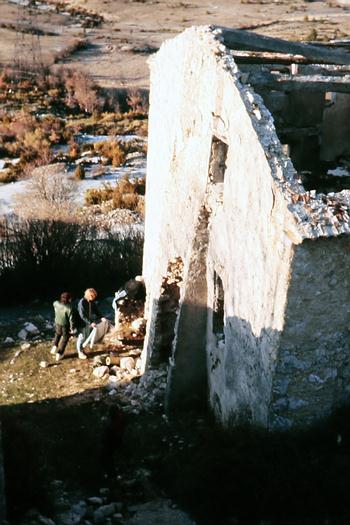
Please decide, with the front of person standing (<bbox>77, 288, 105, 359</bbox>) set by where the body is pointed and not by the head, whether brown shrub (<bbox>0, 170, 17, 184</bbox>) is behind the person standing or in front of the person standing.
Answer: behind

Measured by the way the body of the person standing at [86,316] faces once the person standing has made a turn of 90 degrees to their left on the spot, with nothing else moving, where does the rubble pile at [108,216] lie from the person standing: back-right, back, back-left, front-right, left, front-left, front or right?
front-left

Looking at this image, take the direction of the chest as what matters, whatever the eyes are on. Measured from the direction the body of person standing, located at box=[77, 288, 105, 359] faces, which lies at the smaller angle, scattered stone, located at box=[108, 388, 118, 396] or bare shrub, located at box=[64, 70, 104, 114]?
the scattered stone

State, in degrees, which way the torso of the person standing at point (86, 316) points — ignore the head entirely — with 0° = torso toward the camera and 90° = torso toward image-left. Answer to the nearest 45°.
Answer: approximately 315°

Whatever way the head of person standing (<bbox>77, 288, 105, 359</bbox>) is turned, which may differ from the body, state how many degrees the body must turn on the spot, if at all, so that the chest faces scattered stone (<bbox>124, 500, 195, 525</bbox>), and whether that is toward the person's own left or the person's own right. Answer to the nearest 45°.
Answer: approximately 45° to the person's own right

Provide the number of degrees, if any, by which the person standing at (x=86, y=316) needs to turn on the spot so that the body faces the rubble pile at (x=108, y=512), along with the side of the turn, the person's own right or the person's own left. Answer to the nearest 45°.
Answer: approximately 45° to the person's own right

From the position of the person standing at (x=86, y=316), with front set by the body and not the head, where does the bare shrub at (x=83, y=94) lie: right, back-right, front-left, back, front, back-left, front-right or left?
back-left

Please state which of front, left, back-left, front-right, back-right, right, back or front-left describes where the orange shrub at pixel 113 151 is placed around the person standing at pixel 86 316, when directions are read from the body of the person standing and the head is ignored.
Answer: back-left

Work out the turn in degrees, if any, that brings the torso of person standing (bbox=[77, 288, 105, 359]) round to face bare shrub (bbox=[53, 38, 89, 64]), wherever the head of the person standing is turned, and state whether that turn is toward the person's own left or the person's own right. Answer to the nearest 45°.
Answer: approximately 135° to the person's own left
